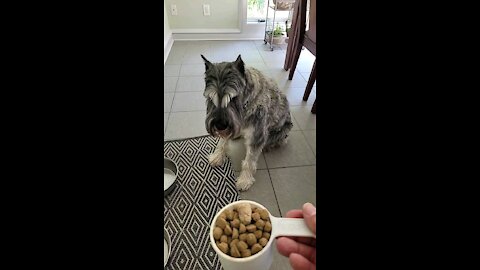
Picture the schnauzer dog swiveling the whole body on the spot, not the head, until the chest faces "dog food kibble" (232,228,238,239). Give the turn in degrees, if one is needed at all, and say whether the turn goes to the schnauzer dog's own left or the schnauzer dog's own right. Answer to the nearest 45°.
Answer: approximately 45° to the schnauzer dog's own left

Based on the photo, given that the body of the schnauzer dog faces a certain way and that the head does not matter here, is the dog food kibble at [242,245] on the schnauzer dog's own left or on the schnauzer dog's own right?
on the schnauzer dog's own left

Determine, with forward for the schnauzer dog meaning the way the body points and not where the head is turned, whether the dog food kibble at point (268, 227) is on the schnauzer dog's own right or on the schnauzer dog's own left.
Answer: on the schnauzer dog's own left

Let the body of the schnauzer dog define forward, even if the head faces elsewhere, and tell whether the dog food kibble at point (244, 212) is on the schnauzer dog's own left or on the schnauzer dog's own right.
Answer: on the schnauzer dog's own left

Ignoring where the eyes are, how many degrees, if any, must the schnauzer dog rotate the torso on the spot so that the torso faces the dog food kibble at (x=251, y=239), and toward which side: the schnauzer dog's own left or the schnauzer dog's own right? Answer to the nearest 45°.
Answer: approximately 45° to the schnauzer dog's own left

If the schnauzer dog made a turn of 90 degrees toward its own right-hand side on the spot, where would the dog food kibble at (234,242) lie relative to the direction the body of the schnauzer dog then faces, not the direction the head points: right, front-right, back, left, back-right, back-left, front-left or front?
back-left

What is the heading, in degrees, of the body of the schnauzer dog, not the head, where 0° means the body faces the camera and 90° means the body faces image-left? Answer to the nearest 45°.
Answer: approximately 45°

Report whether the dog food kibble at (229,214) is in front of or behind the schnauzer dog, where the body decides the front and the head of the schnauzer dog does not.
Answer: in front

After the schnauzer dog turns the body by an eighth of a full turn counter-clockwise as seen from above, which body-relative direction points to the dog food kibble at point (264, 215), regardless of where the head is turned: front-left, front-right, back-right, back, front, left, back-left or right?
front

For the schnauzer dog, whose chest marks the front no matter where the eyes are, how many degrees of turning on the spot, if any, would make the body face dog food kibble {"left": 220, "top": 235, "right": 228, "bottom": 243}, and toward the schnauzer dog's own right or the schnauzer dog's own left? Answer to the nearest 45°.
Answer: approximately 45° to the schnauzer dog's own left

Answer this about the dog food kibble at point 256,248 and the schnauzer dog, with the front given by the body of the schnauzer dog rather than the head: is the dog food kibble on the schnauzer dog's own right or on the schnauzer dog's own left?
on the schnauzer dog's own left

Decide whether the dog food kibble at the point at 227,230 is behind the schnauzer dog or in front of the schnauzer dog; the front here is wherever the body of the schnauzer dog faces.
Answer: in front

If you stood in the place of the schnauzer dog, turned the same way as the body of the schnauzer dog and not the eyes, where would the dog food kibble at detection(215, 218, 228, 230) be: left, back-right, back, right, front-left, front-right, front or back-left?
front-left

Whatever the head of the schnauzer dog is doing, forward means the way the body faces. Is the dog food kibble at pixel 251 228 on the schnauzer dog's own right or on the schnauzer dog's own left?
on the schnauzer dog's own left

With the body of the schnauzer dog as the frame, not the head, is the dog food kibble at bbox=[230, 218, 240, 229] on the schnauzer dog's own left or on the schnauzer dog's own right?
on the schnauzer dog's own left

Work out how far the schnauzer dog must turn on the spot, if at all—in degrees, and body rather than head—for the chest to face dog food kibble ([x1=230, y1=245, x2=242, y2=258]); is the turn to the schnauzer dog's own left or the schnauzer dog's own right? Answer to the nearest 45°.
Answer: approximately 45° to the schnauzer dog's own left
